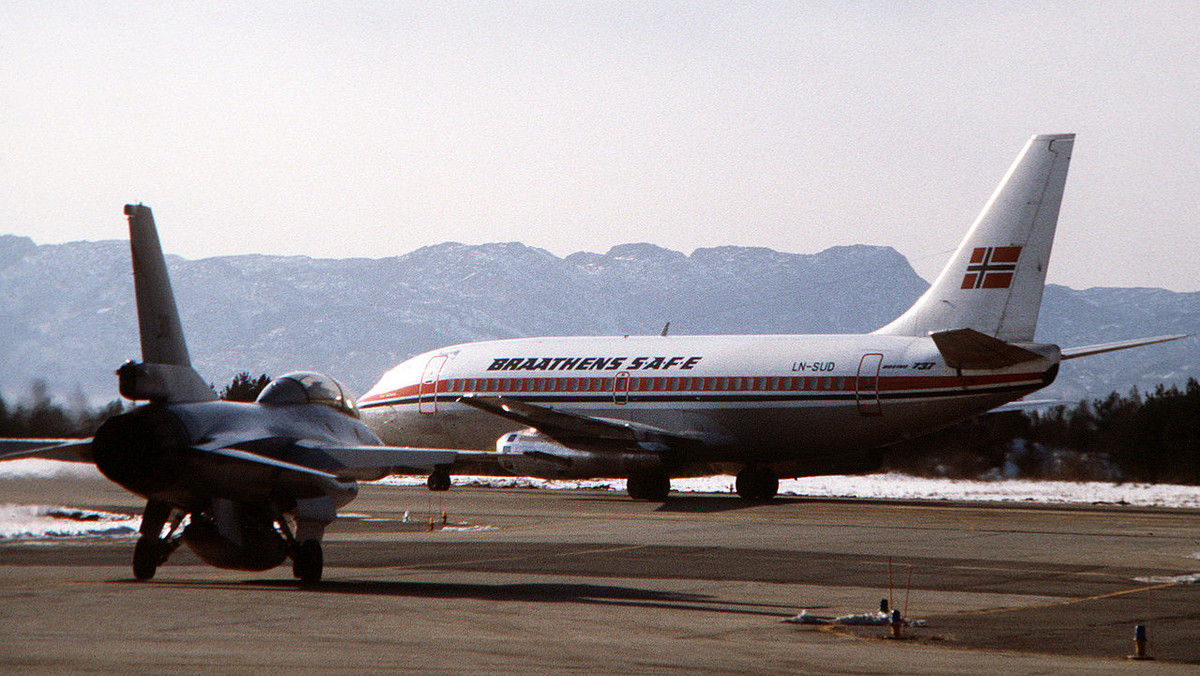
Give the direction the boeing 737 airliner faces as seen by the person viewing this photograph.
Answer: facing away from the viewer and to the left of the viewer
